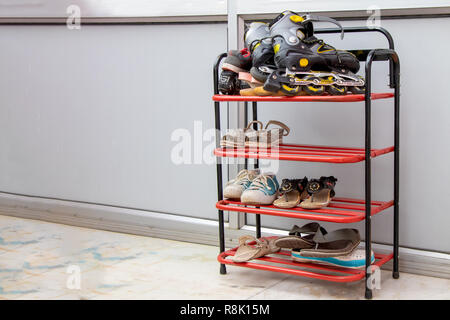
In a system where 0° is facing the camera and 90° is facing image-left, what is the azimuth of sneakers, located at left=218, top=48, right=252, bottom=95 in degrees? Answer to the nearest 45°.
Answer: approximately 45°

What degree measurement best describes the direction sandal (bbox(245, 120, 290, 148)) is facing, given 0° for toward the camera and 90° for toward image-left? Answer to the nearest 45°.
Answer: approximately 45°

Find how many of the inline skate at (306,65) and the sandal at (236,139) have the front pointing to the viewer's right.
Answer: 1

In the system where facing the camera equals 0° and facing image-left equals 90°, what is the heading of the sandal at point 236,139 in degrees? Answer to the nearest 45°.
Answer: approximately 45°

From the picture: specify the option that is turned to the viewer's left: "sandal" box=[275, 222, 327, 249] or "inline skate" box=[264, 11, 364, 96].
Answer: the sandal
